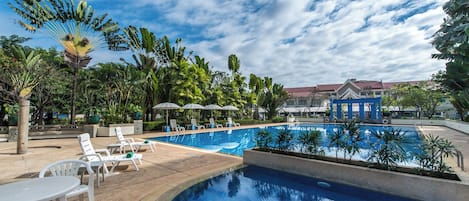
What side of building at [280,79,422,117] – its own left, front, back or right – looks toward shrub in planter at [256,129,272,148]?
front

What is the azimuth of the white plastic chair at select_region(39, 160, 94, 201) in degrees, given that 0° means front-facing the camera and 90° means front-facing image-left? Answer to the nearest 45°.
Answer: approximately 45°

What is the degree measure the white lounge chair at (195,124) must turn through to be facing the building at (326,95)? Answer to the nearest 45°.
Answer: approximately 90° to its left

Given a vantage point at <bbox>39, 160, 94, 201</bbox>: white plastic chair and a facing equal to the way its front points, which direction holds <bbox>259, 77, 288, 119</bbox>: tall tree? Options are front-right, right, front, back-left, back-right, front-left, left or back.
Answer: back

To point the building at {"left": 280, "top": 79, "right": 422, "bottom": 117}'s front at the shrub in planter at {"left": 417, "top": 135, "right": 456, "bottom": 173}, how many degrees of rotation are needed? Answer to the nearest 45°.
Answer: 0° — it already faces it

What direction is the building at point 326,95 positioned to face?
toward the camera

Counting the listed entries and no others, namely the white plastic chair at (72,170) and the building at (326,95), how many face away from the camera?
0

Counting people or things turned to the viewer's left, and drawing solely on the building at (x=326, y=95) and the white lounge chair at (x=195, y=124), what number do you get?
0

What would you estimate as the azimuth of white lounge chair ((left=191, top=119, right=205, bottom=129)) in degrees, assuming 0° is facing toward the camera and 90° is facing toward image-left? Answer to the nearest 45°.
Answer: approximately 315°

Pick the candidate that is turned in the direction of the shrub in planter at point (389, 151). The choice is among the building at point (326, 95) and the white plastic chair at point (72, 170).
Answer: the building

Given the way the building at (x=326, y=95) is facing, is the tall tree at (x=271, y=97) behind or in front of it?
in front

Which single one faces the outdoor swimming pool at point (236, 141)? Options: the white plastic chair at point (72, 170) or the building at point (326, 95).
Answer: the building

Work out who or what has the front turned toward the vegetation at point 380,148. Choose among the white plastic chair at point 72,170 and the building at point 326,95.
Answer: the building
